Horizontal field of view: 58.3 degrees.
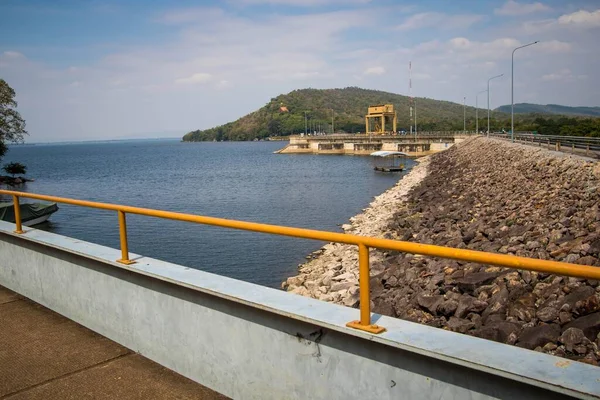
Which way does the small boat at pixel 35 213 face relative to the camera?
to the viewer's right

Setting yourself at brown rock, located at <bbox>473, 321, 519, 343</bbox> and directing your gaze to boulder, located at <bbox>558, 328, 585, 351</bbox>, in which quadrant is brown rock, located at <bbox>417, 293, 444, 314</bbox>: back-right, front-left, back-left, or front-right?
back-left

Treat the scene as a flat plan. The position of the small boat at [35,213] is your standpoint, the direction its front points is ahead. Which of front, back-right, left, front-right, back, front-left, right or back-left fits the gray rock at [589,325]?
right

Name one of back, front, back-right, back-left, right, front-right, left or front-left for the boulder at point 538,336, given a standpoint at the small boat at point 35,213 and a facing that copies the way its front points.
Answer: right

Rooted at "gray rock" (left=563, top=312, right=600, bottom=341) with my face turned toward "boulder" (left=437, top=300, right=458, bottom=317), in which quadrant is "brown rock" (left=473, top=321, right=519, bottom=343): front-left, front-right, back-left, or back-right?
front-left

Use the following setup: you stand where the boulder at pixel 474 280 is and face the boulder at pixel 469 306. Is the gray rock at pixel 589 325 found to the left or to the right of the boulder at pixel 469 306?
left

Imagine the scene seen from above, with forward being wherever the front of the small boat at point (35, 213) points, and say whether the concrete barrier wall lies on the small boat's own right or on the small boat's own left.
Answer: on the small boat's own right

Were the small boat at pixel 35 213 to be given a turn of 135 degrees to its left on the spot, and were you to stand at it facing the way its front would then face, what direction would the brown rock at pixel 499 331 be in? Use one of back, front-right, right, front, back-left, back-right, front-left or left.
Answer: back-left

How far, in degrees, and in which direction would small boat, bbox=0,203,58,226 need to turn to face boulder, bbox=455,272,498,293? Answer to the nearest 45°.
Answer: approximately 90° to its right

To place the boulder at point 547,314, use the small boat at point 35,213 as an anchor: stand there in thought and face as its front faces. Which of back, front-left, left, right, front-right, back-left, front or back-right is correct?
right

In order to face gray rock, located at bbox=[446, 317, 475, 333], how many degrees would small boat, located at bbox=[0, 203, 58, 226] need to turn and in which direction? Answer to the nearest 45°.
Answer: approximately 90° to its right

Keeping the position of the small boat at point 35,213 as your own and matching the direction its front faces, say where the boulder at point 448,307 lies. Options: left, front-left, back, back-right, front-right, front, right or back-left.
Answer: right

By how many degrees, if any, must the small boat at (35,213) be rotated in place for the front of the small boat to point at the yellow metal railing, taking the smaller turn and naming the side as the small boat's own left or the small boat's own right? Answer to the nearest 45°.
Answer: approximately 90° to the small boat's own right
